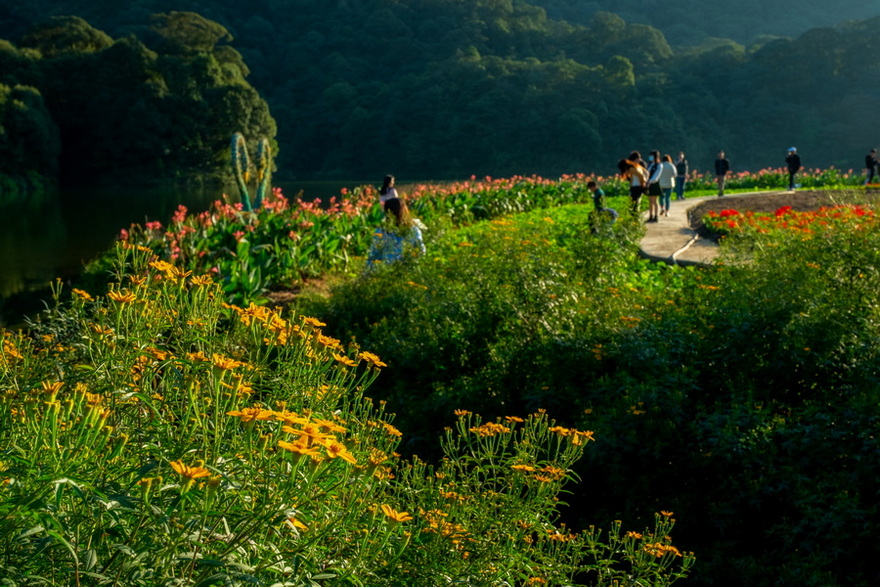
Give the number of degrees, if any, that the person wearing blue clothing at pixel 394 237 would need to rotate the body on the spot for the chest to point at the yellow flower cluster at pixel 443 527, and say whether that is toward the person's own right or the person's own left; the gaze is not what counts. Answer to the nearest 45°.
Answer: approximately 180°

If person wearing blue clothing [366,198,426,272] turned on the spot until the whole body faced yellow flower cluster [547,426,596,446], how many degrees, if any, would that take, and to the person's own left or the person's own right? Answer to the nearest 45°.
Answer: approximately 180°

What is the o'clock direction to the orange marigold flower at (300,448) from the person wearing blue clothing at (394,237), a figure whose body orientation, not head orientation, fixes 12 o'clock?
The orange marigold flower is roughly at 6 o'clock from the person wearing blue clothing.

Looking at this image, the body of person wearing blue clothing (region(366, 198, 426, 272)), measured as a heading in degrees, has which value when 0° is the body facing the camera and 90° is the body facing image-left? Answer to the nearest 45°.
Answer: approximately 180°

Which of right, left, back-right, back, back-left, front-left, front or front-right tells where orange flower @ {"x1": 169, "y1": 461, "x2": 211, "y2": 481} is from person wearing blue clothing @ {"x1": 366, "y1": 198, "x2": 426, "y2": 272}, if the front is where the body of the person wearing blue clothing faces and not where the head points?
back

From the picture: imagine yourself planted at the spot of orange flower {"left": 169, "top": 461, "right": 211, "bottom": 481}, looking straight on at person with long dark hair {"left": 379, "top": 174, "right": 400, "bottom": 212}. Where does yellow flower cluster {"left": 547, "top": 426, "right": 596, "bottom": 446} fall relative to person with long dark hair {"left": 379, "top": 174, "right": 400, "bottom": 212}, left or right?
right

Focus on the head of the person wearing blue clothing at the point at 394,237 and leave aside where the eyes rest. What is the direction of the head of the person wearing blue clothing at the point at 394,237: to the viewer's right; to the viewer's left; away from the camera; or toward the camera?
away from the camera
